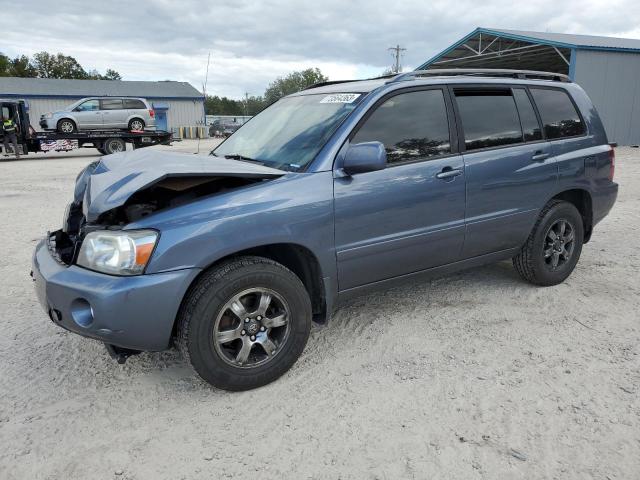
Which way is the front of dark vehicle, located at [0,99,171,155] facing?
to the viewer's left

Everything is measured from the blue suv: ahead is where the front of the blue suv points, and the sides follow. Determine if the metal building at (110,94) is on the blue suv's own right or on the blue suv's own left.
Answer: on the blue suv's own right

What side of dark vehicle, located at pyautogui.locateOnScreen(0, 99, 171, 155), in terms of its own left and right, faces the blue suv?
left

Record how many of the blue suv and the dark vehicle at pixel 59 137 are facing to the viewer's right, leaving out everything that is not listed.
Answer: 0

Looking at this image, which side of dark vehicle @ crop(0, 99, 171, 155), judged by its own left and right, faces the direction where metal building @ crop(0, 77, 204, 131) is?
right

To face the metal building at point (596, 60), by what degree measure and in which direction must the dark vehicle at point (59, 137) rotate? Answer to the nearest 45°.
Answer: approximately 180°

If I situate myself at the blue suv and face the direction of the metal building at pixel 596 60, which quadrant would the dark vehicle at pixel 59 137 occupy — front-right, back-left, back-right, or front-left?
front-left

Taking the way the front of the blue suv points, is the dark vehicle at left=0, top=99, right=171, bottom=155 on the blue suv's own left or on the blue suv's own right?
on the blue suv's own right

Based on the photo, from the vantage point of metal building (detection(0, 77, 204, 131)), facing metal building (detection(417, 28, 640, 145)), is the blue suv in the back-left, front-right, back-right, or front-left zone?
front-right

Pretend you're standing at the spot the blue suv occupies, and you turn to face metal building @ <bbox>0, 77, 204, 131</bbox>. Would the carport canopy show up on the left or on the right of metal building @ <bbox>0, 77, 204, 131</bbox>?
right

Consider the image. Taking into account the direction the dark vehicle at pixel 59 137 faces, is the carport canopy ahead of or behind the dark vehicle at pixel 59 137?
behind

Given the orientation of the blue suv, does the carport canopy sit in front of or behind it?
behind
